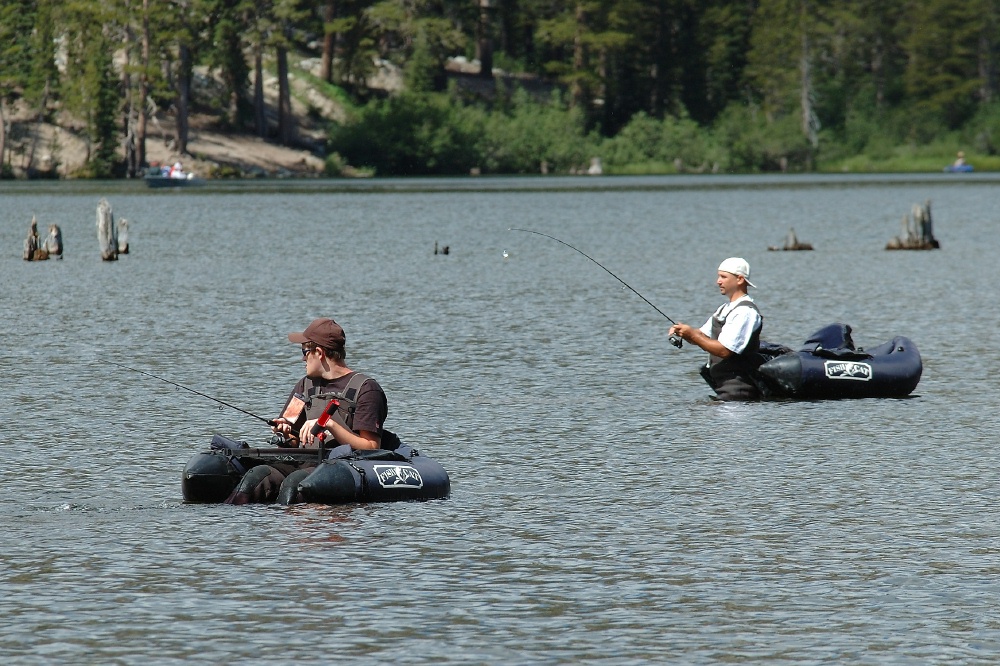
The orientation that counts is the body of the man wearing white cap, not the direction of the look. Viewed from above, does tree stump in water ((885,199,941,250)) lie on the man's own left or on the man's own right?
on the man's own right

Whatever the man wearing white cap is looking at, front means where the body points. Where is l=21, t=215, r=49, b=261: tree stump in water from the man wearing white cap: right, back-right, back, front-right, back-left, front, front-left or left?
front-right

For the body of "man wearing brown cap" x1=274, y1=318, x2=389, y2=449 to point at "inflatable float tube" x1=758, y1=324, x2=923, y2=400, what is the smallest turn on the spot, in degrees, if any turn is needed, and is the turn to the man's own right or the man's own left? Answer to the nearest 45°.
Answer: approximately 180°

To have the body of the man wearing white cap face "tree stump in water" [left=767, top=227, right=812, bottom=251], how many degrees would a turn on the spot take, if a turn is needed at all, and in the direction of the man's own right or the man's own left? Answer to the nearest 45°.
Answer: approximately 90° to the man's own right

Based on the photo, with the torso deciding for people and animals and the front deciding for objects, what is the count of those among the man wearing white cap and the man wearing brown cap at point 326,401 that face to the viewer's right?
0

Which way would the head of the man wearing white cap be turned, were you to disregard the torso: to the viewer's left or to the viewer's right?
to the viewer's left

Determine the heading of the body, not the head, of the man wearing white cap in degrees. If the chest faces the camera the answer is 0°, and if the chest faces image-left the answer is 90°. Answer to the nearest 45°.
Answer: approximately 90°

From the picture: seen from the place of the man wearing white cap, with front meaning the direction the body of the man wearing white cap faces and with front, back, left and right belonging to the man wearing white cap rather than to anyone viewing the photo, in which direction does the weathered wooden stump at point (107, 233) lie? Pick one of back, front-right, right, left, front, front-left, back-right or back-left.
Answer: front-right
